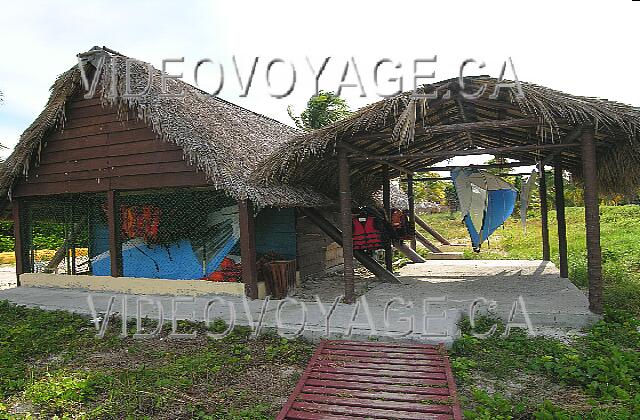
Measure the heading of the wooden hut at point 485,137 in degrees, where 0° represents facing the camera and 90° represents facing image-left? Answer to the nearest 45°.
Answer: approximately 0°

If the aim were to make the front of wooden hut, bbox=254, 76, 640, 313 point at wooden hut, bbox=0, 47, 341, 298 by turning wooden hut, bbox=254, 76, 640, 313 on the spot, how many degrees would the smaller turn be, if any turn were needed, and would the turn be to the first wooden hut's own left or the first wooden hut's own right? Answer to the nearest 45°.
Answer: approximately 90° to the first wooden hut's own right

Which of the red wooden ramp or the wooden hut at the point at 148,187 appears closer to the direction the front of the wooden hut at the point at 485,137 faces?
the red wooden ramp

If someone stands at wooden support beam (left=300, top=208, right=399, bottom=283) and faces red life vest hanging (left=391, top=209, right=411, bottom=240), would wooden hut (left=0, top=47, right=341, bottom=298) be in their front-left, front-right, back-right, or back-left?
back-left

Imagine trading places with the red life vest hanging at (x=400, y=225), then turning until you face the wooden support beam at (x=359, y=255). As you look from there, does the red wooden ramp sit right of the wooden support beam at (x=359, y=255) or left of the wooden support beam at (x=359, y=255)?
left
